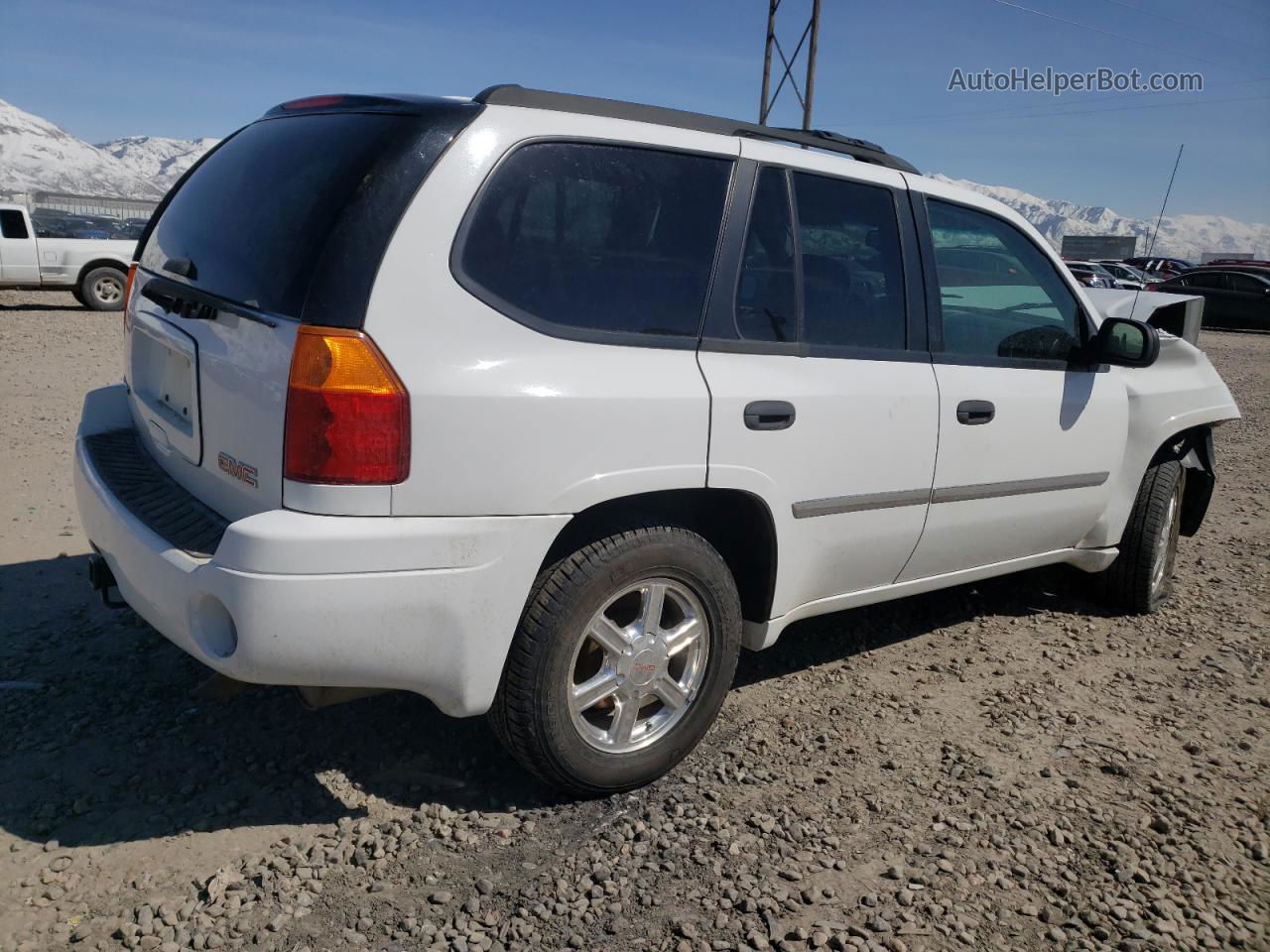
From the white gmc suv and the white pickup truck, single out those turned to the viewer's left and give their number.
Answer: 1

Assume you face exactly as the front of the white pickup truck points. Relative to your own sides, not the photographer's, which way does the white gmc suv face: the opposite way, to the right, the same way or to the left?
the opposite way

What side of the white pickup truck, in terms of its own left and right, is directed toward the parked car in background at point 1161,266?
back

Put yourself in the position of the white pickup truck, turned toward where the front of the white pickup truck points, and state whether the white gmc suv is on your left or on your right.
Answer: on your left

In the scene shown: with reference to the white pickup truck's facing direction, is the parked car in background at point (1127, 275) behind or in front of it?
behind

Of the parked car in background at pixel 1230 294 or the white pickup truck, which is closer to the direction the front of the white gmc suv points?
the parked car in background

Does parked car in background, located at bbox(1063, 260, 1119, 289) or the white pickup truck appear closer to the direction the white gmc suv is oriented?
the parked car in background

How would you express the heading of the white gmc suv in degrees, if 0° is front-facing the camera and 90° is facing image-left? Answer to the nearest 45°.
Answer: approximately 225°

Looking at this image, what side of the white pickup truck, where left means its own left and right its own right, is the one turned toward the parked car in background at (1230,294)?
back

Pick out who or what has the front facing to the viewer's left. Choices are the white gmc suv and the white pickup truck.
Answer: the white pickup truck

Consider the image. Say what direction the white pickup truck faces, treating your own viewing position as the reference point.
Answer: facing to the left of the viewer

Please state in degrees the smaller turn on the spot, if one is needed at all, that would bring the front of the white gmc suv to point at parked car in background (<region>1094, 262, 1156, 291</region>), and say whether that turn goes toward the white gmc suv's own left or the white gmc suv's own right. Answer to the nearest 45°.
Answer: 0° — it already faces it

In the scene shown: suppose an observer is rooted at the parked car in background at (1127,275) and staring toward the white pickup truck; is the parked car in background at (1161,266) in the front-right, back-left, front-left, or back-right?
back-right
